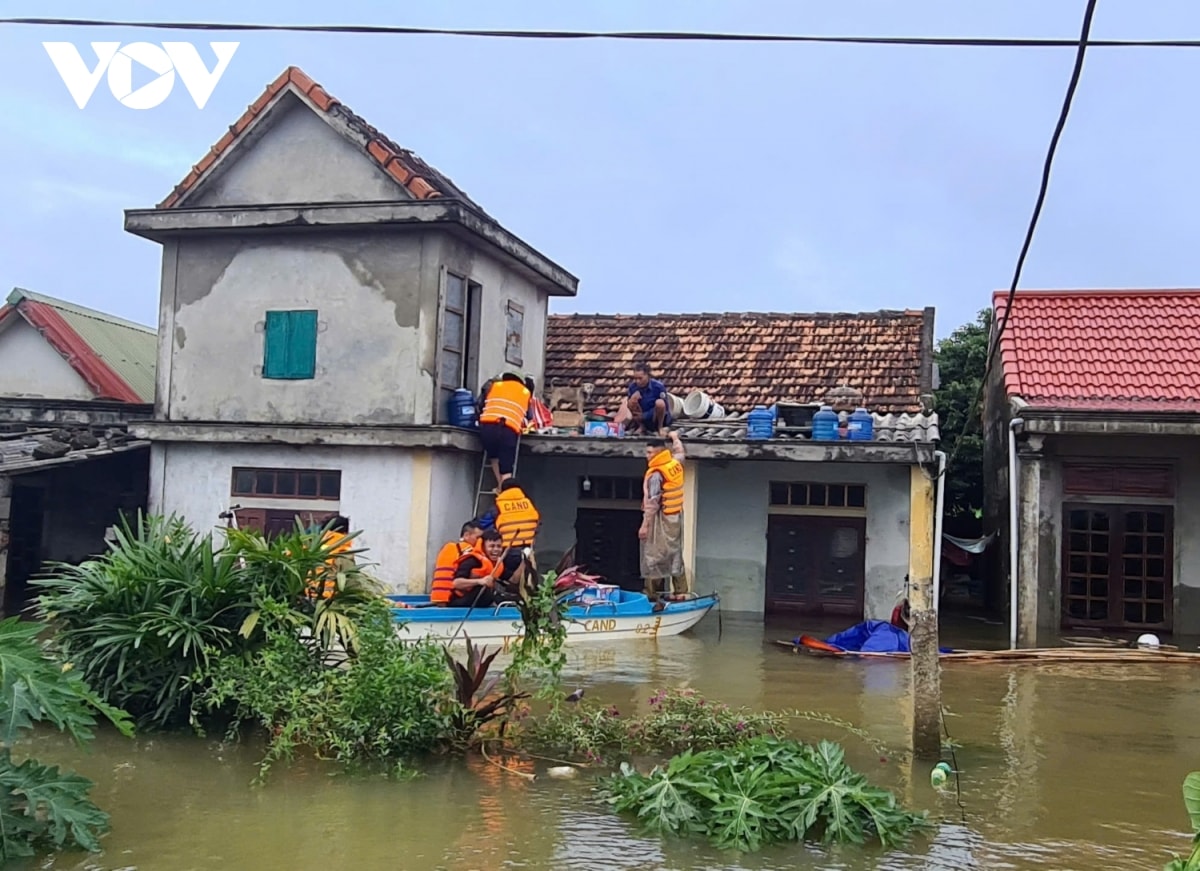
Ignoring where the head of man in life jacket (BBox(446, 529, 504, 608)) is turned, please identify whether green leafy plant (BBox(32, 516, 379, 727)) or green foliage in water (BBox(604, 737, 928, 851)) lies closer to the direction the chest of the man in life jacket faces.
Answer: the green foliage in water

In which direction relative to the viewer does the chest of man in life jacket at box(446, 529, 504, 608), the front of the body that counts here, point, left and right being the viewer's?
facing the viewer and to the right of the viewer

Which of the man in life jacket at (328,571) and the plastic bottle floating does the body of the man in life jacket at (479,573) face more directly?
the plastic bottle floating

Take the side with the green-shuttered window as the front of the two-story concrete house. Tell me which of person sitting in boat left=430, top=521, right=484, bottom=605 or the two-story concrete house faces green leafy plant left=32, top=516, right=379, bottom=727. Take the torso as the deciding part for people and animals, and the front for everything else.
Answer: the two-story concrete house

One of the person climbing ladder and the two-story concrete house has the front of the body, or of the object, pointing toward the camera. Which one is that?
the two-story concrete house

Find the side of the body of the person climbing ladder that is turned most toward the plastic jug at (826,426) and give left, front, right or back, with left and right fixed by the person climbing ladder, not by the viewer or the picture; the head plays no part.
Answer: right

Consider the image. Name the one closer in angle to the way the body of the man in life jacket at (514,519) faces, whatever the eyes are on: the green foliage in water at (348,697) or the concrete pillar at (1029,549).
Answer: the concrete pillar

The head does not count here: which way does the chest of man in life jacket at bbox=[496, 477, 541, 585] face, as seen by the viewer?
away from the camera

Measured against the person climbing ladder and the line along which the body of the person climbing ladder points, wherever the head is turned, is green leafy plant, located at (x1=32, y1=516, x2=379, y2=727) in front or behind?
behind

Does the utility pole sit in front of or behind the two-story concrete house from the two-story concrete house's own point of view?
in front

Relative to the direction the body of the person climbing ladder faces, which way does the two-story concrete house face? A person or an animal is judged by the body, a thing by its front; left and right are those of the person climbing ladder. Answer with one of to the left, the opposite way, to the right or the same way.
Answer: the opposite way

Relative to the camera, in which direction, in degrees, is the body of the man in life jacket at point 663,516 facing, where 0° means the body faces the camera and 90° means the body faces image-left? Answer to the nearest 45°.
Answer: approximately 135°

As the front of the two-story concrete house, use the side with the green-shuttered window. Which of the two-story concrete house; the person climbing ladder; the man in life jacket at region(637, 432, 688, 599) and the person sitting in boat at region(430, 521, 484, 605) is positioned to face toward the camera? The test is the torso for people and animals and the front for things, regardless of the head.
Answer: the two-story concrete house

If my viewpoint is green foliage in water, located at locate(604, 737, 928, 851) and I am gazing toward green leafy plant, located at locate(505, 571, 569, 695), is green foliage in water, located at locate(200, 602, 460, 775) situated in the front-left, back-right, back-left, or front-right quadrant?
front-left

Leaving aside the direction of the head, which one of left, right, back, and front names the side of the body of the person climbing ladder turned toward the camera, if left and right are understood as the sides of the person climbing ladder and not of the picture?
back
